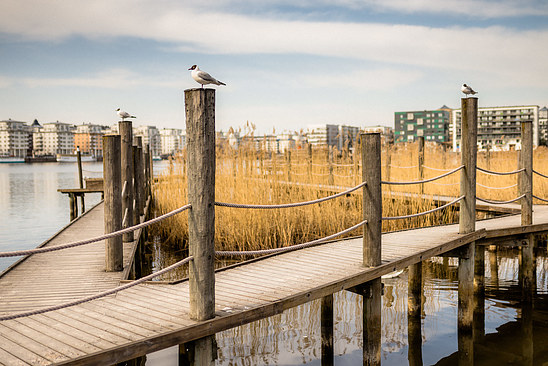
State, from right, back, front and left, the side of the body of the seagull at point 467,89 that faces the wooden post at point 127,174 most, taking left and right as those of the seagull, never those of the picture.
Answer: front

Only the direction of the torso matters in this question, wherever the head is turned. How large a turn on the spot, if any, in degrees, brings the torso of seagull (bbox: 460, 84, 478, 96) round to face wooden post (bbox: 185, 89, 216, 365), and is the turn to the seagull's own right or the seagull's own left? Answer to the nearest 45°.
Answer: approximately 90° to the seagull's own left

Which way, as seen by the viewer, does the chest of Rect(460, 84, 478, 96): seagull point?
to the viewer's left

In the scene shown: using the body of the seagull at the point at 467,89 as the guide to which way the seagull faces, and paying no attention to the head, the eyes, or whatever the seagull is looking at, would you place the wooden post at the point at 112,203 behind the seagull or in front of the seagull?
in front

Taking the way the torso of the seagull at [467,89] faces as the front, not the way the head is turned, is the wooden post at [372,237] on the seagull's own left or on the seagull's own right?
on the seagull's own left
